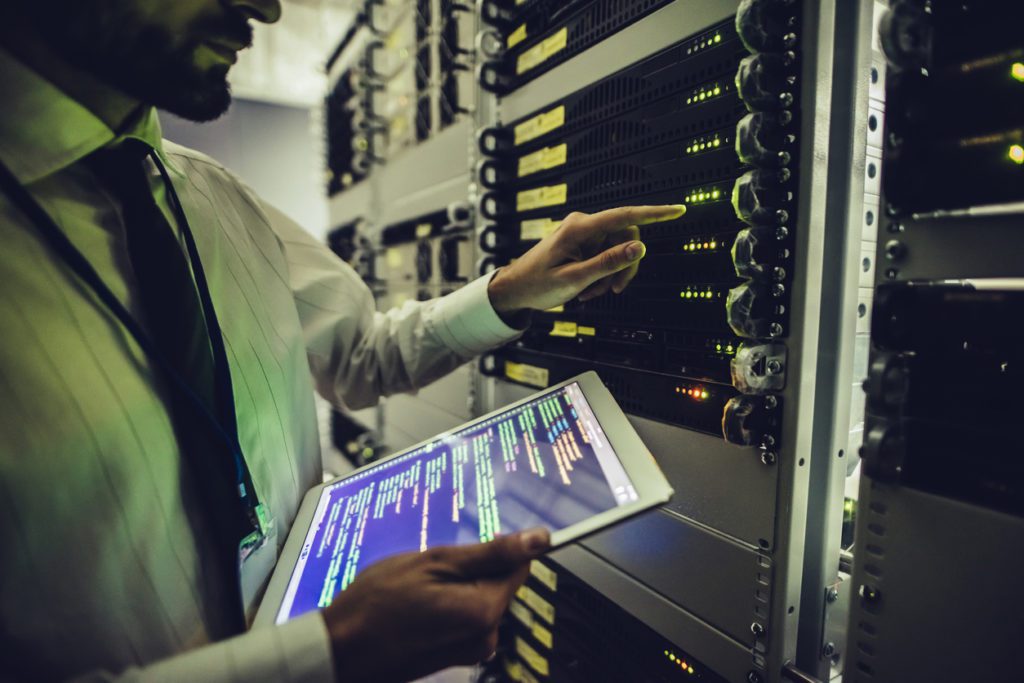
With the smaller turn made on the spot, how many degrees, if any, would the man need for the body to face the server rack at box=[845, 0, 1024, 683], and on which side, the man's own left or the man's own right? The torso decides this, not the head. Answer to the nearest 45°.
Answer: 0° — they already face it

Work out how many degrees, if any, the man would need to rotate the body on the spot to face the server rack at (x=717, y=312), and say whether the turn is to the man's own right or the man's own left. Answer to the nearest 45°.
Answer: approximately 45° to the man's own left

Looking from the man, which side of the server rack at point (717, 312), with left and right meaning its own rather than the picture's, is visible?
front

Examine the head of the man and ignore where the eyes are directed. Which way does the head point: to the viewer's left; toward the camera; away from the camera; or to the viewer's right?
to the viewer's right

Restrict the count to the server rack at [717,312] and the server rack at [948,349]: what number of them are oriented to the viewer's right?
0

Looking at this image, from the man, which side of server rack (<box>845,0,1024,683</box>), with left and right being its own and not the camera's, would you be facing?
front

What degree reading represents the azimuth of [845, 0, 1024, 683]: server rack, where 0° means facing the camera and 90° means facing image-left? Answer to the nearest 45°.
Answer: approximately 45°

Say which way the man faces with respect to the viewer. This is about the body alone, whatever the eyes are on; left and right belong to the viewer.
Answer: facing the viewer and to the right of the viewer

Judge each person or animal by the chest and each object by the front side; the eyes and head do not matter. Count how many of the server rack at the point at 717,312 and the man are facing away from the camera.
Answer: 0
